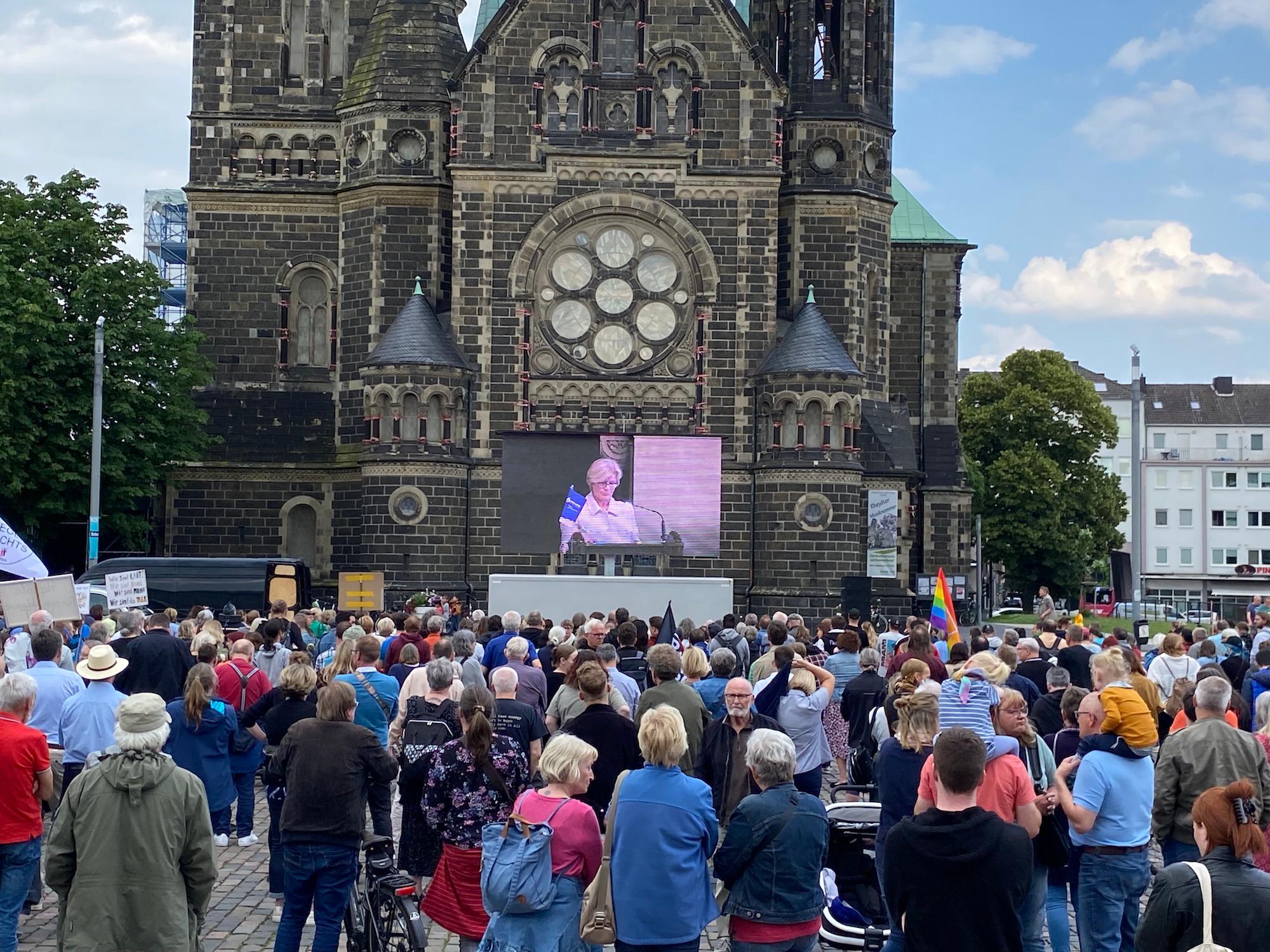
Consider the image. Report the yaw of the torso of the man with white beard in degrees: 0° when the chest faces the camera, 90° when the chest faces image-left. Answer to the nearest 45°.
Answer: approximately 0°

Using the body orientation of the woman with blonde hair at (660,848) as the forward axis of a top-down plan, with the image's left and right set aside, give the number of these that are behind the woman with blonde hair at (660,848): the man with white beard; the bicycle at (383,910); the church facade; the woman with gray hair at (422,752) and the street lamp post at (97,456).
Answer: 0

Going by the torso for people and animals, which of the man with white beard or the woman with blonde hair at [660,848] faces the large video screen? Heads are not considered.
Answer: the woman with blonde hair

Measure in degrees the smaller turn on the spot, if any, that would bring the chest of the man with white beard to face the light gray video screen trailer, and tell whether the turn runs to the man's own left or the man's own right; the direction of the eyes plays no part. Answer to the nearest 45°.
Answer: approximately 180°

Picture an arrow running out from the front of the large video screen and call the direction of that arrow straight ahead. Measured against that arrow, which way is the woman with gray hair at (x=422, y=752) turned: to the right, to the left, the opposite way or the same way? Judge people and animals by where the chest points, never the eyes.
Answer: the opposite way

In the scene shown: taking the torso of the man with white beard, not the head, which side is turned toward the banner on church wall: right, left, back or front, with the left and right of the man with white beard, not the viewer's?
back

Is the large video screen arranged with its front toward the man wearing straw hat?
yes

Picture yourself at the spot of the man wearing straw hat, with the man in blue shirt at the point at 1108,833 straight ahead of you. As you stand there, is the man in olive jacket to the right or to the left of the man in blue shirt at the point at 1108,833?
right

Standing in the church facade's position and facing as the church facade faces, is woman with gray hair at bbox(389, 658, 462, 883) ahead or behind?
ahead

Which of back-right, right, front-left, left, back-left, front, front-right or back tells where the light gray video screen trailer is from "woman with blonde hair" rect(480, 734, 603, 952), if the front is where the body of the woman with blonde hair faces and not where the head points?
front-left

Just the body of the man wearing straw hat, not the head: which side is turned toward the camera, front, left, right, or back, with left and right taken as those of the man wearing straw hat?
back

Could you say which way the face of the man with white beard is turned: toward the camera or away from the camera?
toward the camera

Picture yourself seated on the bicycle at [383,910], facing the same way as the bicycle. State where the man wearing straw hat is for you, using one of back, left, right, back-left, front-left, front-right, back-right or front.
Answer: front

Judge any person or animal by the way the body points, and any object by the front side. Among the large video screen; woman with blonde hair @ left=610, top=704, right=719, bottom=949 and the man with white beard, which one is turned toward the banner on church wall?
the woman with blonde hair

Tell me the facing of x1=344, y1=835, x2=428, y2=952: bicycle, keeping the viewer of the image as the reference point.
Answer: facing away from the viewer and to the left of the viewer

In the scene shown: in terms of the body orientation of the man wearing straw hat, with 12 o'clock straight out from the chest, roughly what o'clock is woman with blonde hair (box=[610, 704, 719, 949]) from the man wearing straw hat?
The woman with blonde hair is roughly at 5 o'clock from the man wearing straw hat.

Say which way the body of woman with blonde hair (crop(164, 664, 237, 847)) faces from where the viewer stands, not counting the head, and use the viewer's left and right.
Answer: facing away from the viewer

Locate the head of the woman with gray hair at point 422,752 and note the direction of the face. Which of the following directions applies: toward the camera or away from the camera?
away from the camera

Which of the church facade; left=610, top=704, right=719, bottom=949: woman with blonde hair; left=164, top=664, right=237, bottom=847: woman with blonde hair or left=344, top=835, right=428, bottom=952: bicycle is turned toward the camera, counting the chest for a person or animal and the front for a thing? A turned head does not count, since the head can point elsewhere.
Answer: the church facade

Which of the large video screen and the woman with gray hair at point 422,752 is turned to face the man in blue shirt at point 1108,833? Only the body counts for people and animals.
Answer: the large video screen

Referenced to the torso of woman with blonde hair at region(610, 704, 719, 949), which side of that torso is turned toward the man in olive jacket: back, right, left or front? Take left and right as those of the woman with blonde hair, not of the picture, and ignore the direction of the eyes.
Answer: left

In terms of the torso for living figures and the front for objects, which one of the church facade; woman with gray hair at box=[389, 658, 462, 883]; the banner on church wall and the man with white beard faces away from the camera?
the woman with gray hair

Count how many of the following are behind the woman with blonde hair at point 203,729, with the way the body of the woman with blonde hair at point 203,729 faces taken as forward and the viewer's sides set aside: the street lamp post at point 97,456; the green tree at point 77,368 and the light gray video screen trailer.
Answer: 0

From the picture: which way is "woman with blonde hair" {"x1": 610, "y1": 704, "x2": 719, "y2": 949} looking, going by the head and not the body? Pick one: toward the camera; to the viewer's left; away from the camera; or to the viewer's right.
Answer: away from the camera
